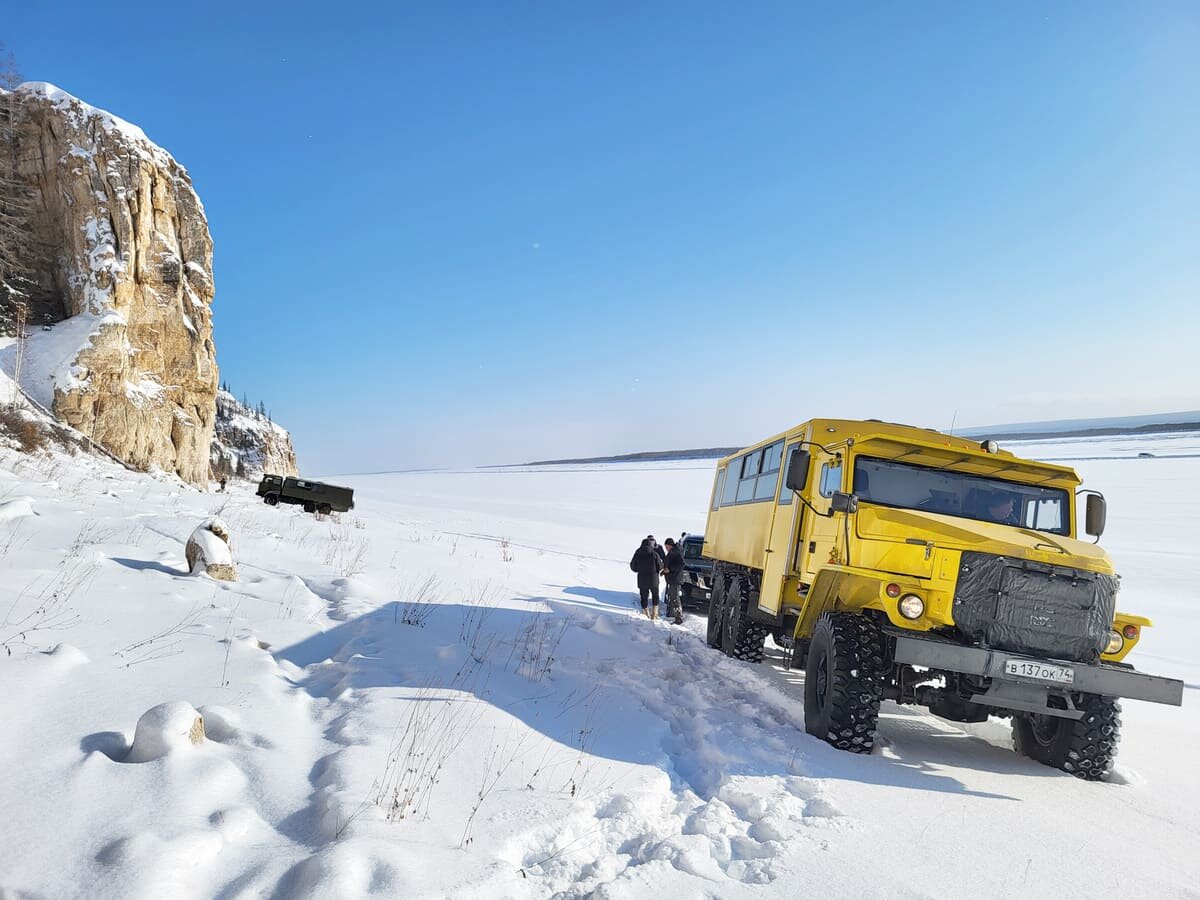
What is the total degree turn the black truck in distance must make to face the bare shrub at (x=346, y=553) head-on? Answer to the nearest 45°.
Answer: approximately 90° to its left

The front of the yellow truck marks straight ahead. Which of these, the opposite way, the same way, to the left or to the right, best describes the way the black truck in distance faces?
to the right

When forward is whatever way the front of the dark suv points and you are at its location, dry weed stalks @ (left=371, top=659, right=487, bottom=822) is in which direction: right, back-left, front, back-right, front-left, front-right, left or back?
front

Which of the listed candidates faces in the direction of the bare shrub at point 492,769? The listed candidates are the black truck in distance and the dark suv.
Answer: the dark suv

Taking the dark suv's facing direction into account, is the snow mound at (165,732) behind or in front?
in front

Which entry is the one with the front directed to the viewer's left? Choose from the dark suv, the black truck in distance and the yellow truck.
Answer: the black truck in distance

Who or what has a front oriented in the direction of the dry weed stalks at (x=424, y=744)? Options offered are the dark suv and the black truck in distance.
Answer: the dark suv

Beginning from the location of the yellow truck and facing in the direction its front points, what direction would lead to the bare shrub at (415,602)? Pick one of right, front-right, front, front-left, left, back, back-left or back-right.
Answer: back-right

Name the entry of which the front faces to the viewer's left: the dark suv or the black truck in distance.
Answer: the black truck in distance

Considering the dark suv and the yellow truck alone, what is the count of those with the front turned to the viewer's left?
0

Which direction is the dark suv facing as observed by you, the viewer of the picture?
facing the viewer

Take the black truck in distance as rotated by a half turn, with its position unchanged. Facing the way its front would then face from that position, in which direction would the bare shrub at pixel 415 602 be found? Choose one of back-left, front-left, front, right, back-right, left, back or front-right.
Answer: right

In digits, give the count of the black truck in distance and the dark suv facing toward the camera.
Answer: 1

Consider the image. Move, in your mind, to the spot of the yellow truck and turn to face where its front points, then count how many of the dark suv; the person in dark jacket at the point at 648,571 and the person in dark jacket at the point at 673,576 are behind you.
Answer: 3

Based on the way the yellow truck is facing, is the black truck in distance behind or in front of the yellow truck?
behind

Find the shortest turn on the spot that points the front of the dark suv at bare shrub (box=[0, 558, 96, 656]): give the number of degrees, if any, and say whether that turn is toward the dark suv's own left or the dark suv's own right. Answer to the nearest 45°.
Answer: approximately 45° to the dark suv's own right

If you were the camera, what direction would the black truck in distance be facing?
facing to the left of the viewer

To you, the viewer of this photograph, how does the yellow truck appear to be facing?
facing the viewer and to the right of the viewer
